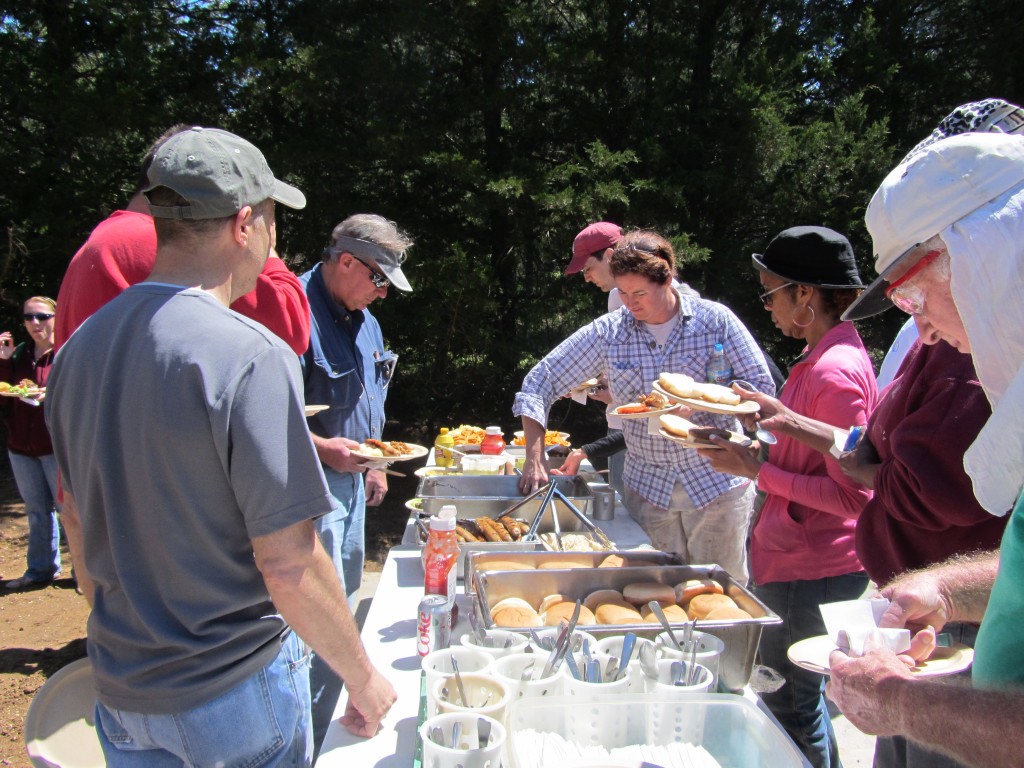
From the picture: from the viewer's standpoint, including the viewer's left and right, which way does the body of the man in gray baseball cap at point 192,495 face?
facing away from the viewer and to the right of the viewer

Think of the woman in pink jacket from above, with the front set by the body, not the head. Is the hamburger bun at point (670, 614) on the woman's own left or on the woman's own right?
on the woman's own left

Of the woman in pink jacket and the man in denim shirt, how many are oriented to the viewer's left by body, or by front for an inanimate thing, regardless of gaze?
1

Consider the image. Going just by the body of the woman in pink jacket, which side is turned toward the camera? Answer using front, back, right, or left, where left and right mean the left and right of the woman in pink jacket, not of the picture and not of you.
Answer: left

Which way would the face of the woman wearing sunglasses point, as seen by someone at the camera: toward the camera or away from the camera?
toward the camera

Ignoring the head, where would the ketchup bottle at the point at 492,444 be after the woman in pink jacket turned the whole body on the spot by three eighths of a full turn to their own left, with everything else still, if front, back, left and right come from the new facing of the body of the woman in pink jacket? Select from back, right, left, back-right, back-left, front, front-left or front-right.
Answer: back

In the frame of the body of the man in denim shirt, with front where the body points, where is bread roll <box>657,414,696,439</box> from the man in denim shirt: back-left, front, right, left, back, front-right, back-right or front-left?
front

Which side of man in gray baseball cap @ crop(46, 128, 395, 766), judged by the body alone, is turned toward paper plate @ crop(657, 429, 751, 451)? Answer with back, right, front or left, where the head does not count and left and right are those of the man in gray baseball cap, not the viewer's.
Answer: front

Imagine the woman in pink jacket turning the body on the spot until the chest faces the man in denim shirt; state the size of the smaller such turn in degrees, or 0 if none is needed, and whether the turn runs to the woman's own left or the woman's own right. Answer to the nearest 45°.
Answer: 0° — they already face them

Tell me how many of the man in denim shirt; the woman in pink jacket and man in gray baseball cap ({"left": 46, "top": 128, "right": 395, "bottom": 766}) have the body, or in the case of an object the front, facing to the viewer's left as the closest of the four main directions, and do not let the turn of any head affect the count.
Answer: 1

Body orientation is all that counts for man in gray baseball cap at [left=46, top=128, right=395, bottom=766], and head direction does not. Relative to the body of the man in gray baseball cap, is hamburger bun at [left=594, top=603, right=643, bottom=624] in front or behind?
in front

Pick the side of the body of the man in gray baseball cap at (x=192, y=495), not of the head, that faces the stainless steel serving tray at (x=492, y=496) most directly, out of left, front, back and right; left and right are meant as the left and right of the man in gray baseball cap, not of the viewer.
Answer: front

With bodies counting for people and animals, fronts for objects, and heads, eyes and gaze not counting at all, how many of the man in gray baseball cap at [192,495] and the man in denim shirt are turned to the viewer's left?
0
